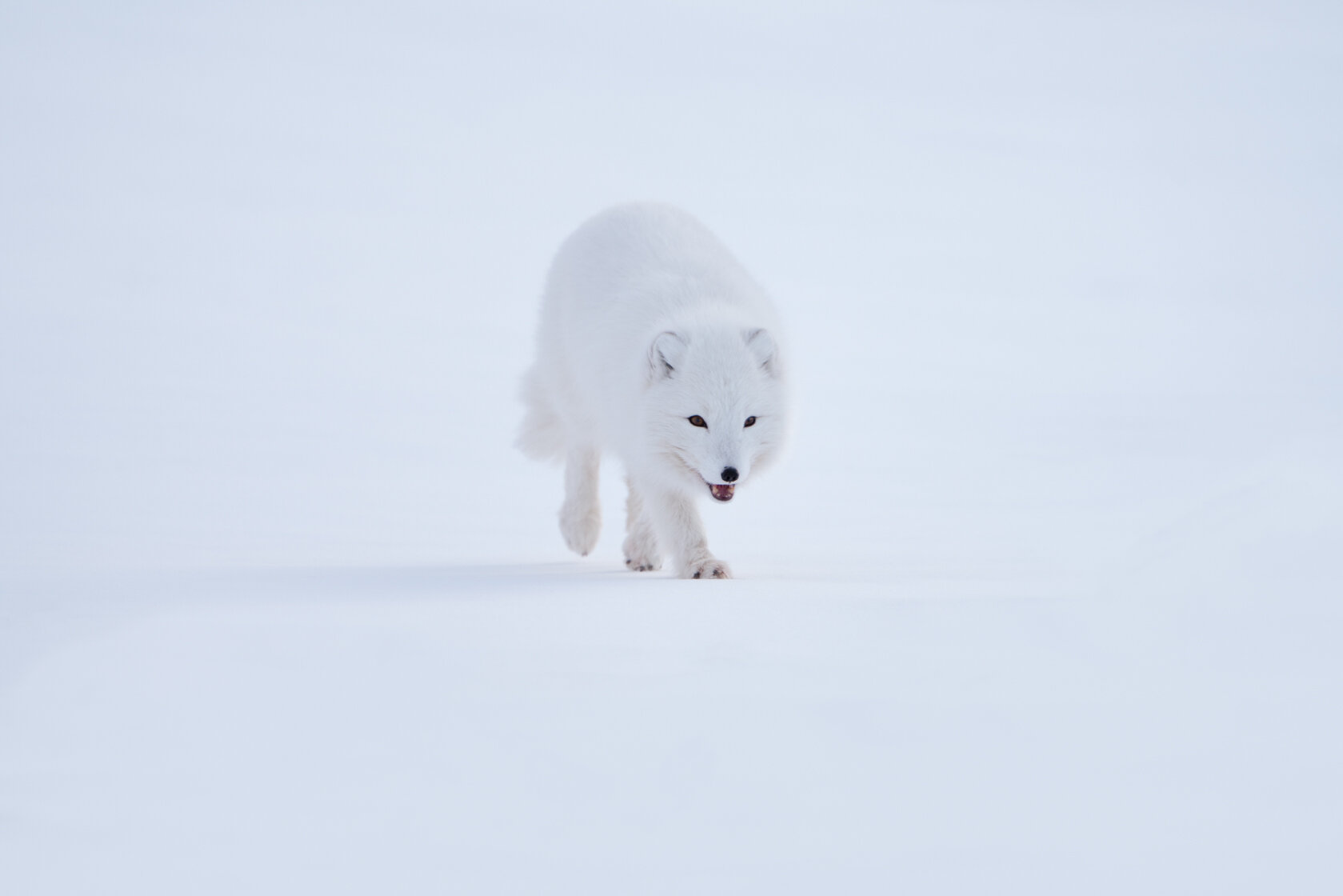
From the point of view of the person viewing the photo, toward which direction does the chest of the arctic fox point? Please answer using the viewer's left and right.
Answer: facing the viewer and to the right of the viewer
